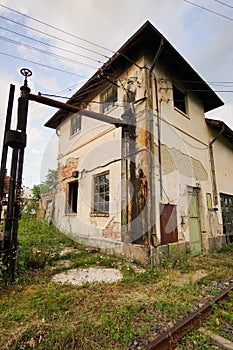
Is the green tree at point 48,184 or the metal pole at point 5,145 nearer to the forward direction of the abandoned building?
the metal pole

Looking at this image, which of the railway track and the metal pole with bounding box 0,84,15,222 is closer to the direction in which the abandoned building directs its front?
the railway track

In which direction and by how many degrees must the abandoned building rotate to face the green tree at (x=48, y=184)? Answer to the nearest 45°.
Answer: approximately 180°

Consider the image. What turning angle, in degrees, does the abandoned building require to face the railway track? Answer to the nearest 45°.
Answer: approximately 45° to its right

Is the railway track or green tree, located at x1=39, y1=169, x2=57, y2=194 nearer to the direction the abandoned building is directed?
the railway track

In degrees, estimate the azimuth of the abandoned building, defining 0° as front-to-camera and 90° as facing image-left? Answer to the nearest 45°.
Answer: approximately 315°

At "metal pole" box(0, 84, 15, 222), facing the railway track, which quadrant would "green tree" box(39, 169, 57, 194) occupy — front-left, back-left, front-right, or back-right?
back-left

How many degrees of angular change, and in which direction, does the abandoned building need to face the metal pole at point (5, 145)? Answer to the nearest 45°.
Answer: approximately 90° to its right
